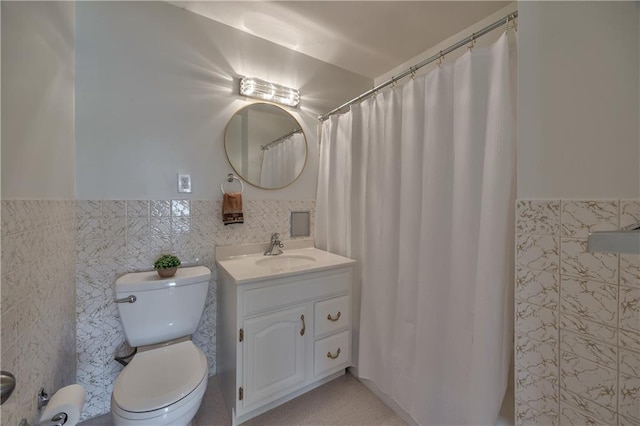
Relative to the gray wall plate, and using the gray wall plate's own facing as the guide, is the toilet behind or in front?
in front

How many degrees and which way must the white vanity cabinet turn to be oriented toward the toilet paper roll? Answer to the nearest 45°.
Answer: approximately 90° to its right

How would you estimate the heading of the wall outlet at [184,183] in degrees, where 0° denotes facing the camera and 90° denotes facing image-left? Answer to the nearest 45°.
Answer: approximately 0°

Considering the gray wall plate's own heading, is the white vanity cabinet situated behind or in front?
in front

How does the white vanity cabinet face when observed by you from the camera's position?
facing the viewer and to the right of the viewer

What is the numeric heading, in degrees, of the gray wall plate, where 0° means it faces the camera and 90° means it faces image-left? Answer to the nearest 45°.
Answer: approximately 0°
